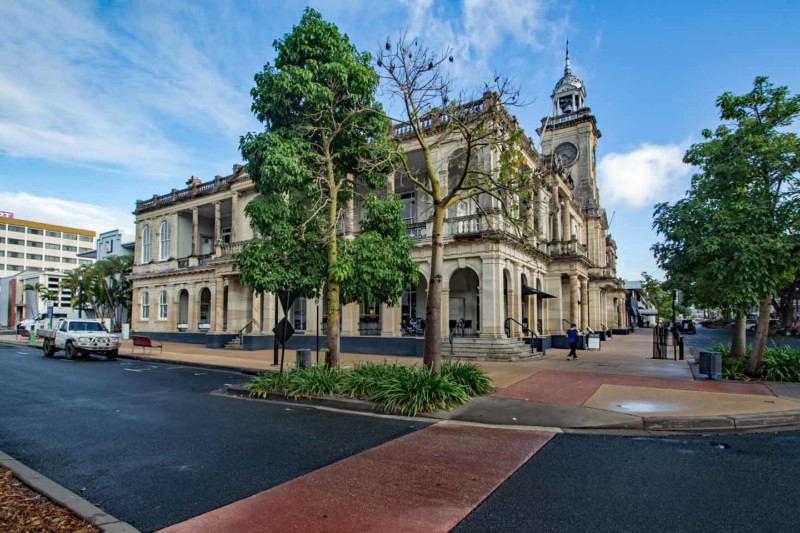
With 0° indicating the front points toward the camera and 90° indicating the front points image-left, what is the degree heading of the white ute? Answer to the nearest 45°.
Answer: approximately 315°

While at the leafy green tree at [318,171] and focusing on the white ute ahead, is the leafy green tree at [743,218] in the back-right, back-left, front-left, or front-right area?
back-right
